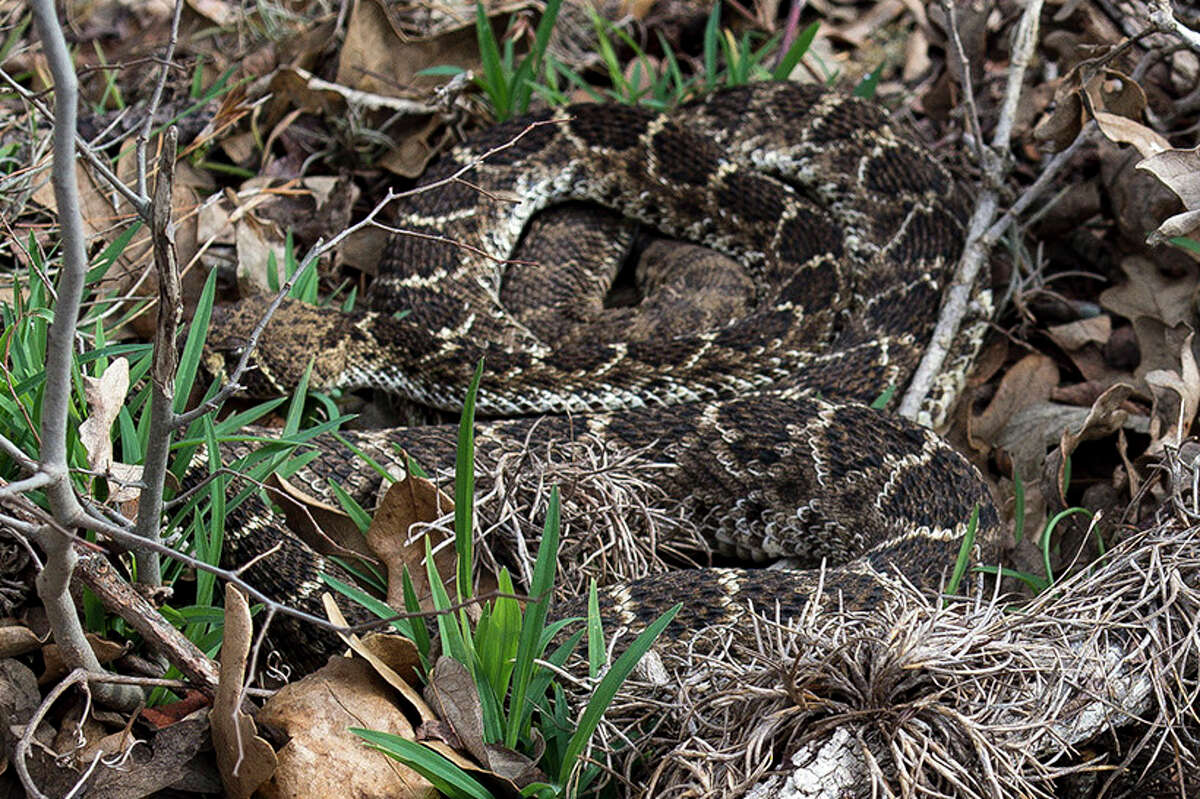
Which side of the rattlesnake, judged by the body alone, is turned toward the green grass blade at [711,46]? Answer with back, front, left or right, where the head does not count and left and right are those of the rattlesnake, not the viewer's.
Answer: right

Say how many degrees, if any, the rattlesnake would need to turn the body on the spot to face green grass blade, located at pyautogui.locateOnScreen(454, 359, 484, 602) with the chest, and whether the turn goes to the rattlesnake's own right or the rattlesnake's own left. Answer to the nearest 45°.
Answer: approximately 90° to the rattlesnake's own left

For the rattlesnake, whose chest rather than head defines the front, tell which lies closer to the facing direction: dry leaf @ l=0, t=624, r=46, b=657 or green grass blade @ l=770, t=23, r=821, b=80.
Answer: the dry leaf

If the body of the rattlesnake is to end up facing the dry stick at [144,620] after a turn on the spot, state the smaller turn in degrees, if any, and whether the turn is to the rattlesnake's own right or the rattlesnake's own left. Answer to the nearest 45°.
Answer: approximately 45° to the rattlesnake's own left

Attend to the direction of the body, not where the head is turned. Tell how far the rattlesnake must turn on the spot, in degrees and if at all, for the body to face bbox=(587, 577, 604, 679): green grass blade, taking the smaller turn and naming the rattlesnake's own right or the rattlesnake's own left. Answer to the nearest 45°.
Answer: approximately 90° to the rattlesnake's own left

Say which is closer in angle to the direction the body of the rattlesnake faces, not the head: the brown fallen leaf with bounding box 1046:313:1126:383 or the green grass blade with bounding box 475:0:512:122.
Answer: the green grass blade

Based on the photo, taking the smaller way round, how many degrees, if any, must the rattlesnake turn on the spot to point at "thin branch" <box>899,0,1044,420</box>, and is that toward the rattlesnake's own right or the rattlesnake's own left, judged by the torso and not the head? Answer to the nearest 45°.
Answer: approximately 180°

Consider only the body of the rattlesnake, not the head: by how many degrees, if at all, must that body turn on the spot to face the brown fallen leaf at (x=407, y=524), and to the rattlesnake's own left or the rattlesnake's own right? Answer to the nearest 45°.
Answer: approximately 45° to the rattlesnake's own left

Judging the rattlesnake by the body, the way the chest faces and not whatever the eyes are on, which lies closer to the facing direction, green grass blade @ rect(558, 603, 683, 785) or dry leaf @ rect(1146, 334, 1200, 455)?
the green grass blade

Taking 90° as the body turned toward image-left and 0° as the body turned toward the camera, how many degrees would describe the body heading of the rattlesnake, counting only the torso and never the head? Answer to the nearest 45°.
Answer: approximately 90°

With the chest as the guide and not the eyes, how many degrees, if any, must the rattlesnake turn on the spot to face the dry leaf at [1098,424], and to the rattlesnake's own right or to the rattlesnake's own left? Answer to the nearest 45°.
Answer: approximately 135° to the rattlesnake's own left

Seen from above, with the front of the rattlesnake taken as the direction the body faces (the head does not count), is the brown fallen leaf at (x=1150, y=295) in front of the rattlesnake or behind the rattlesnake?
behind

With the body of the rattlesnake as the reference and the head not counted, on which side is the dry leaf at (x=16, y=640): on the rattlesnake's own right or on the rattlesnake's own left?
on the rattlesnake's own left
